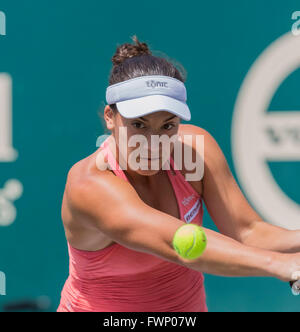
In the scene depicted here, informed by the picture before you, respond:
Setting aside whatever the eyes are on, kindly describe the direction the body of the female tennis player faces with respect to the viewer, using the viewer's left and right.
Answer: facing the viewer and to the right of the viewer
